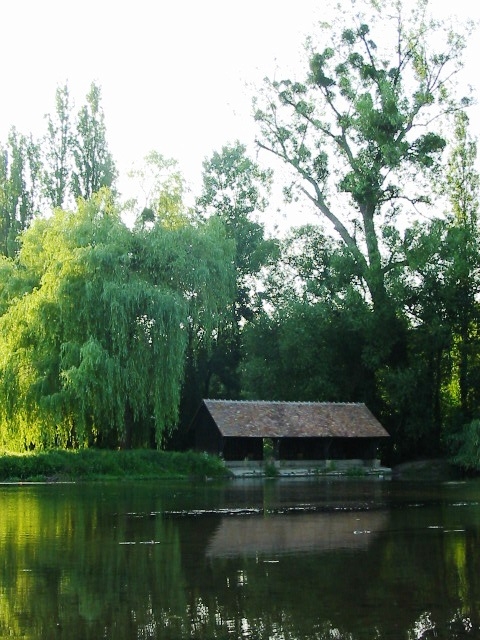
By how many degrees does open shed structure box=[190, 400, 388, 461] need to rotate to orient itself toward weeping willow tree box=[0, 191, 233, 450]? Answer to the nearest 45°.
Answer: approximately 45° to its right

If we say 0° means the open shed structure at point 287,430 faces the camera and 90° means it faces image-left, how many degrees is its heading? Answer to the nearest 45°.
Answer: approximately 0°

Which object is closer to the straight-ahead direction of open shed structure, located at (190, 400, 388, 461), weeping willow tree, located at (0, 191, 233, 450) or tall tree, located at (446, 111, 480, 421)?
the weeping willow tree

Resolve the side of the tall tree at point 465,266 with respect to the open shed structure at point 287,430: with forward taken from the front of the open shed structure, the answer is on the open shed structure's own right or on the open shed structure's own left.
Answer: on the open shed structure's own left
